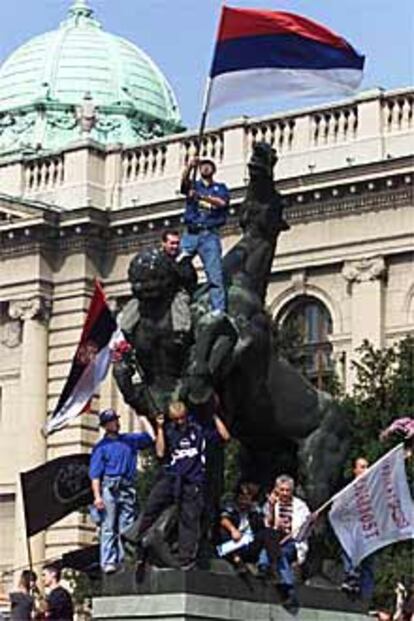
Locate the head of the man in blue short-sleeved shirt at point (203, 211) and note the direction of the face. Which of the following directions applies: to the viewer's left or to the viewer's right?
to the viewer's left

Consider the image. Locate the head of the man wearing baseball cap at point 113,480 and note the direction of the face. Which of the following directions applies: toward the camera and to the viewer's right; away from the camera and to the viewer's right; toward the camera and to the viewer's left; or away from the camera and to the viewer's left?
toward the camera and to the viewer's right

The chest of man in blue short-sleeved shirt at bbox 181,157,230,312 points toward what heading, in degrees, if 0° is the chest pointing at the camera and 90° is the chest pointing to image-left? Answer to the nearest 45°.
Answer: approximately 0°
